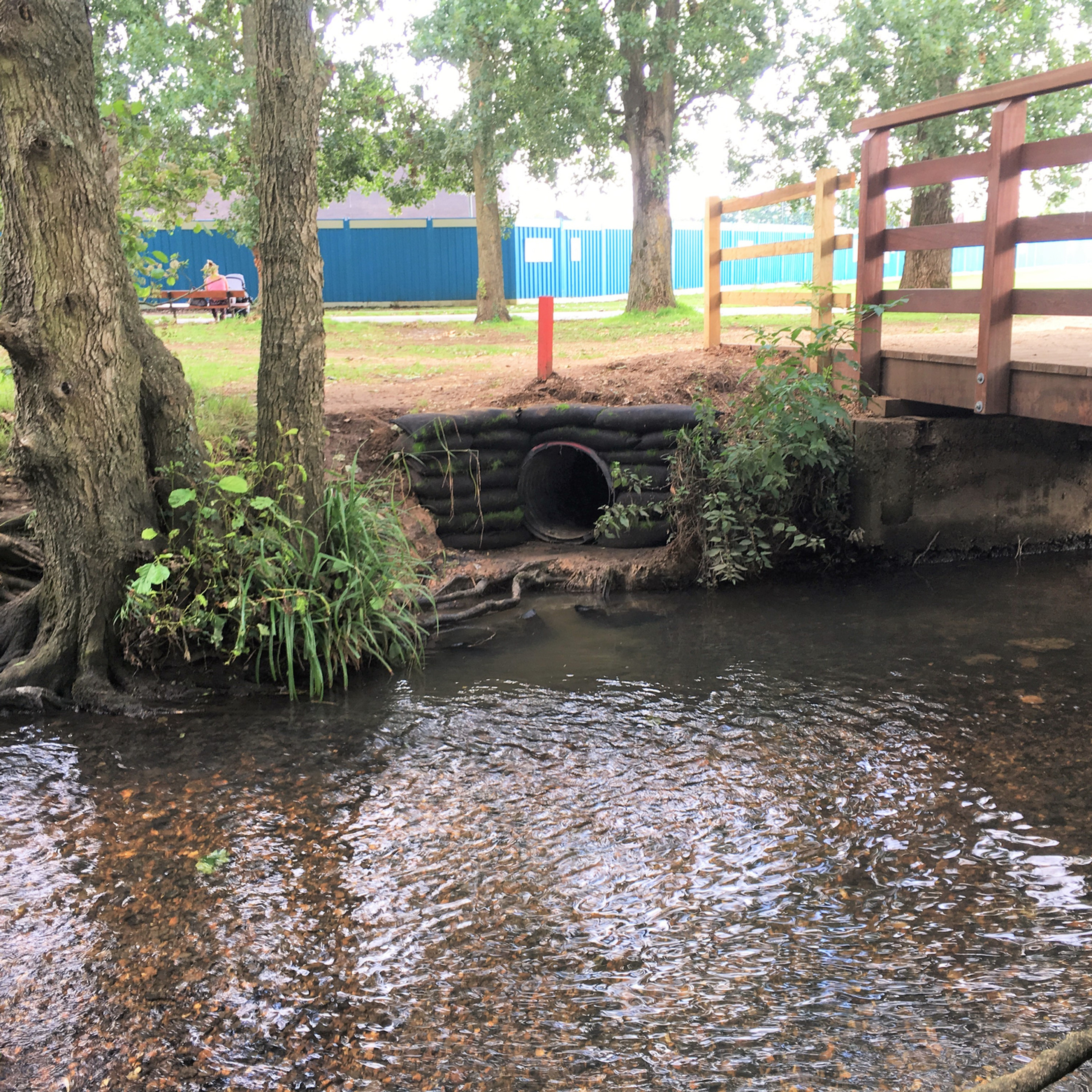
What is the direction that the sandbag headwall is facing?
toward the camera

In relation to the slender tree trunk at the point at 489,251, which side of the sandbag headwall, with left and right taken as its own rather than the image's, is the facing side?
back

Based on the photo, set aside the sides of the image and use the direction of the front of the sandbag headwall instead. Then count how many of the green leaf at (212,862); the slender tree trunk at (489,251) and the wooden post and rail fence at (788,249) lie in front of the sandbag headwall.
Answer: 1

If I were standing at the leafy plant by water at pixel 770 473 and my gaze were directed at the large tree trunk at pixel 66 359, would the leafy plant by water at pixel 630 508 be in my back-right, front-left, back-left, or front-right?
front-right

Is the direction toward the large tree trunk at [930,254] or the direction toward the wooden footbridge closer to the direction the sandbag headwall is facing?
the wooden footbridge

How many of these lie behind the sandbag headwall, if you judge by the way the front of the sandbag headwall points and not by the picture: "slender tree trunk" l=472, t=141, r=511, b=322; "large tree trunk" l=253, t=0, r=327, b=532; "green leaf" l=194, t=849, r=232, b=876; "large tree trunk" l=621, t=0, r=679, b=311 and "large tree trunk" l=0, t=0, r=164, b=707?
2

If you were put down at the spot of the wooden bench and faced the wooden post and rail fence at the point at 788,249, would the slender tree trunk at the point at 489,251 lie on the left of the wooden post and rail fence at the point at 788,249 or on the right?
left

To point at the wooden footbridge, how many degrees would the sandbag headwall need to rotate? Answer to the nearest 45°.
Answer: approximately 90° to its left

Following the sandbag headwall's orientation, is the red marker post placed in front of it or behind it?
behind

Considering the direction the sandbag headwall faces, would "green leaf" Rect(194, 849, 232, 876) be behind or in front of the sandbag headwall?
in front

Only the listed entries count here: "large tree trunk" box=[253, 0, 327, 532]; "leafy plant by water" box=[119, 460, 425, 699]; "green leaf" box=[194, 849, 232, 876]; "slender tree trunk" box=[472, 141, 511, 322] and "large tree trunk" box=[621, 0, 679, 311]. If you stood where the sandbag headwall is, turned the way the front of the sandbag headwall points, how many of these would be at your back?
2

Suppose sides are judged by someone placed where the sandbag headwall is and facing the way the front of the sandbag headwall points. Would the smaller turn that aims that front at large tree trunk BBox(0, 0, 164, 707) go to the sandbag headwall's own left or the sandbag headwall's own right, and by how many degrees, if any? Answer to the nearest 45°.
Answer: approximately 45° to the sandbag headwall's own right

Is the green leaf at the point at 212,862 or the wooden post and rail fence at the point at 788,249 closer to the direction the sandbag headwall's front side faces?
the green leaf
